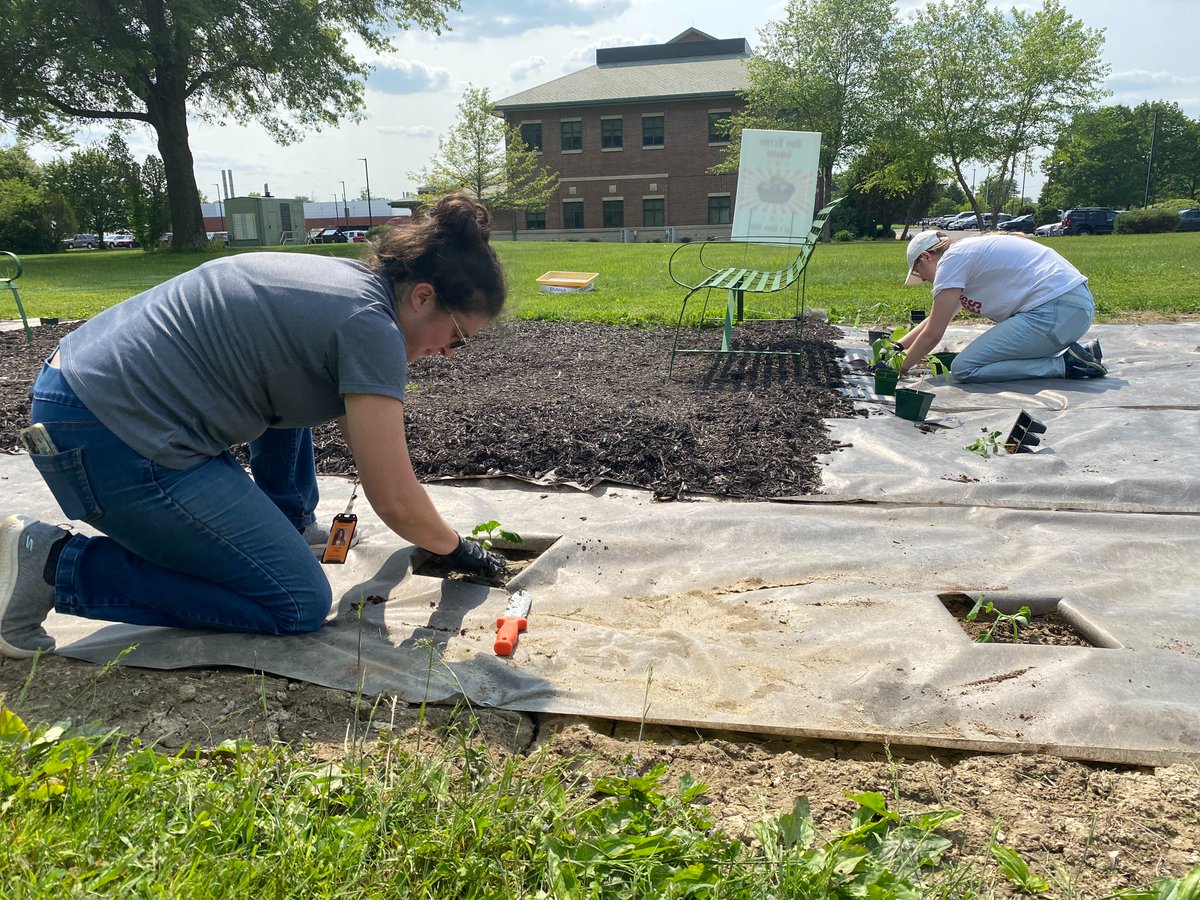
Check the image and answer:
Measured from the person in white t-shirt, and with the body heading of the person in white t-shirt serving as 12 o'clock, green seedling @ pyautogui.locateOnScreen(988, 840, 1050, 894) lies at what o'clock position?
The green seedling is roughly at 9 o'clock from the person in white t-shirt.

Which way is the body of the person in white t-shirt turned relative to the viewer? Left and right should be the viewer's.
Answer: facing to the left of the viewer

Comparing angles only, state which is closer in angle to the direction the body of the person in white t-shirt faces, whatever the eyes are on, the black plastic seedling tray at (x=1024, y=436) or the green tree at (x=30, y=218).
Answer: the green tree

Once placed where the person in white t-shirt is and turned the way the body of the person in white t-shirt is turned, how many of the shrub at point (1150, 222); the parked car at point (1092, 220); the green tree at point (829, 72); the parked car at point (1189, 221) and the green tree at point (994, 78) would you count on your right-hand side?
5

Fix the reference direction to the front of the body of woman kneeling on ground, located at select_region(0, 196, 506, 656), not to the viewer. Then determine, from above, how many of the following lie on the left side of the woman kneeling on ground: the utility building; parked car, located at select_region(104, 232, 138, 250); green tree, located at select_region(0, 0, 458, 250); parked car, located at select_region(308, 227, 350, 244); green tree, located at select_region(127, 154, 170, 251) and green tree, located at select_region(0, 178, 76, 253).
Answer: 6

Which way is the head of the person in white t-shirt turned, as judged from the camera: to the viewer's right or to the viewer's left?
to the viewer's left

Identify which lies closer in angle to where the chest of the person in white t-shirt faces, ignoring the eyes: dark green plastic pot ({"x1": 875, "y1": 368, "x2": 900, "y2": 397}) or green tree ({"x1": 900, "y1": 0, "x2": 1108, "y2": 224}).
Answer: the dark green plastic pot

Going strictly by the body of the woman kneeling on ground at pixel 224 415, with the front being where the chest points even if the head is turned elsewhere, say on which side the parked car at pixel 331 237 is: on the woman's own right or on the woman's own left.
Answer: on the woman's own left

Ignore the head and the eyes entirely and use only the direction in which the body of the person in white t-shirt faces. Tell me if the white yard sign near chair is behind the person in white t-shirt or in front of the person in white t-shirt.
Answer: in front

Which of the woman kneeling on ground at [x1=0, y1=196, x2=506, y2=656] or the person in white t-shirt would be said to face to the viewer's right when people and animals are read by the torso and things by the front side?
the woman kneeling on ground

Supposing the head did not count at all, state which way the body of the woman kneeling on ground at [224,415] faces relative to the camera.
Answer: to the viewer's right

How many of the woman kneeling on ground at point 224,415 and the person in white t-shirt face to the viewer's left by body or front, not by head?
1

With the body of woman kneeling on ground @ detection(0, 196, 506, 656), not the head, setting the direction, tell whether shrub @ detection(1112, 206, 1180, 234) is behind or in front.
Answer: in front

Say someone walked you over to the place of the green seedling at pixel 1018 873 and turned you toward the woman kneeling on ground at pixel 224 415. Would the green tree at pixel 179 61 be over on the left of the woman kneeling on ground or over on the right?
right

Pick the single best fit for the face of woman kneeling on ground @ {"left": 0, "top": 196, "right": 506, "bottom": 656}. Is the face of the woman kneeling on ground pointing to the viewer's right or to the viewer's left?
to the viewer's right

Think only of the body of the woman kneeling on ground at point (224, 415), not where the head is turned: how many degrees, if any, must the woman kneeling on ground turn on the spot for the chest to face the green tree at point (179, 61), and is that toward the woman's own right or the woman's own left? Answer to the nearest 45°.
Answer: approximately 90° to the woman's own left

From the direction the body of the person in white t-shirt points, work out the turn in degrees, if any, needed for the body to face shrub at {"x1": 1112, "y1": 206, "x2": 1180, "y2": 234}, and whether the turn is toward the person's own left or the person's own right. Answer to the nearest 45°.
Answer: approximately 90° to the person's own right
